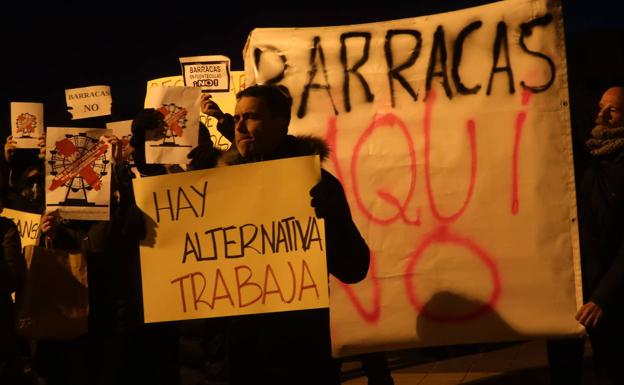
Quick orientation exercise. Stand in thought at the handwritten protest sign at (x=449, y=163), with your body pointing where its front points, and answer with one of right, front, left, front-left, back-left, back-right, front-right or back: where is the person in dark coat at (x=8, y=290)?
right

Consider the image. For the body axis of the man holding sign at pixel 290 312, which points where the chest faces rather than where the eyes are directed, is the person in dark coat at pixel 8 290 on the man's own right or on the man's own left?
on the man's own right

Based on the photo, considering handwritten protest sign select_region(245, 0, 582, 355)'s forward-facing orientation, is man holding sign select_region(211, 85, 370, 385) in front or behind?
in front

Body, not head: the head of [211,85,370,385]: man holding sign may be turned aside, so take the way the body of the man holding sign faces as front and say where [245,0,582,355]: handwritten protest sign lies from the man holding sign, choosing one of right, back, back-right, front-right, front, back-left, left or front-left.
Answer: back

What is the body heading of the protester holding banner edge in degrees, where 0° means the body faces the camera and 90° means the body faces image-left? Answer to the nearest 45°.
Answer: approximately 45°

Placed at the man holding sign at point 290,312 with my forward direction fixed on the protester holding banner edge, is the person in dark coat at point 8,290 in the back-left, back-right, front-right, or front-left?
back-left

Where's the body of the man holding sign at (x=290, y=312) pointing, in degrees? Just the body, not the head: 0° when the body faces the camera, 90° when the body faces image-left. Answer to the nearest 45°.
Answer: approximately 45°
